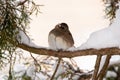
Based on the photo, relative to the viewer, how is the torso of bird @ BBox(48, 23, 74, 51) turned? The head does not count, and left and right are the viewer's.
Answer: facing the viewer and to the left of the viewer
